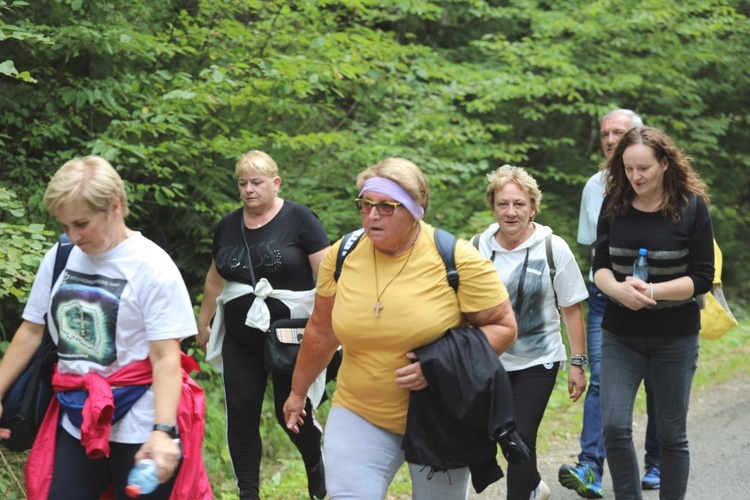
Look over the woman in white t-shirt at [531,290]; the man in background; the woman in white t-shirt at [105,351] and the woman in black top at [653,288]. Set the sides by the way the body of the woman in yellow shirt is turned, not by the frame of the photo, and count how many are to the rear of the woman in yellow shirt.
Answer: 3

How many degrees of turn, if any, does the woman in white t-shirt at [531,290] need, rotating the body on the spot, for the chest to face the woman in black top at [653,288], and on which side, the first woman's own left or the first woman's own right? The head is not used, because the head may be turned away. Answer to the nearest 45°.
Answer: approximately 90° to the first woman's own left

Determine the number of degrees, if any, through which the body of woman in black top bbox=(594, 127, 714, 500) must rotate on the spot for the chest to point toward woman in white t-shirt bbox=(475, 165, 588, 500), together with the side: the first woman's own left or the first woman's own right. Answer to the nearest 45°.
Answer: approximately 45° to the first woman's own right

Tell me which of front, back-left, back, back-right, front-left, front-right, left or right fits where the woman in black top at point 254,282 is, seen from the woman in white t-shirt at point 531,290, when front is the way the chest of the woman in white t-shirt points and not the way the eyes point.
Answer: right

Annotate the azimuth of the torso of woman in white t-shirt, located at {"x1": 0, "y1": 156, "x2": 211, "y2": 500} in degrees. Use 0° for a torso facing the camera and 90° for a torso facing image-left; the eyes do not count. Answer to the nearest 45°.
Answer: approximately 45°

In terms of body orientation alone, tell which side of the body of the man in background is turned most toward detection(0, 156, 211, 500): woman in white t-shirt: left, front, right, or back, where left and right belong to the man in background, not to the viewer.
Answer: front

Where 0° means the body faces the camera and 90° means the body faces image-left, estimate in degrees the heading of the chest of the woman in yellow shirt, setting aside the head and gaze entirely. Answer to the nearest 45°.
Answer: approximately 45°

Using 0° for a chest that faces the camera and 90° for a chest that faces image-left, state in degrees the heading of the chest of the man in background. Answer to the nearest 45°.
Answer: approximately 45°
